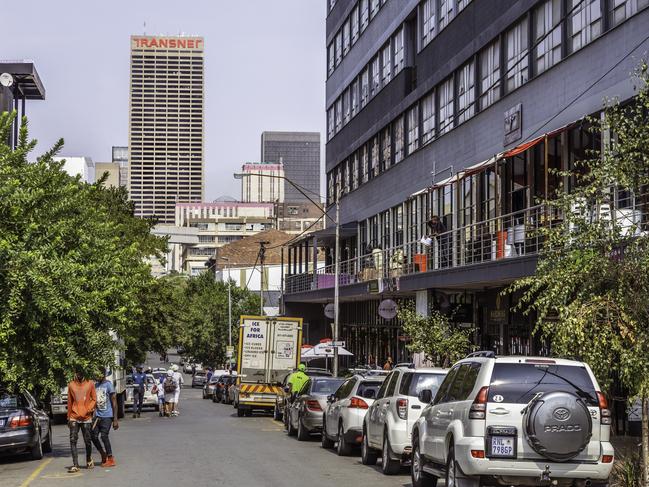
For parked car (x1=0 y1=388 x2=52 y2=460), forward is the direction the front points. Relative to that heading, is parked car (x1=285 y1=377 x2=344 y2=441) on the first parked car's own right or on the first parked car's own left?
on the first parked car's own right

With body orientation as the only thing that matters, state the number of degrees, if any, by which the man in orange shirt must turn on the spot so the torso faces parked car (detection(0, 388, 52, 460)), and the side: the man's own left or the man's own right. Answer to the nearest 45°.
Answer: approximately 135° to the man's own right

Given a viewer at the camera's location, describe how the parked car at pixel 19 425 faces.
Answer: facing away from the viewer

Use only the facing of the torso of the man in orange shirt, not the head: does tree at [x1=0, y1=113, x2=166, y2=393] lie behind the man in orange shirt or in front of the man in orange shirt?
behind

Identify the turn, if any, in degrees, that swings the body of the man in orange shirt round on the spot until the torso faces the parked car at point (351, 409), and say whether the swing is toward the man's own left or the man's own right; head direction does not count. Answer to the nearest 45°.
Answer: approximately 90° to the man's own left

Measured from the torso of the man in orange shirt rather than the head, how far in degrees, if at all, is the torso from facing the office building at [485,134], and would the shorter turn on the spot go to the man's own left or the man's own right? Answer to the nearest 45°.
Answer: approximately 135° to the man's own left
